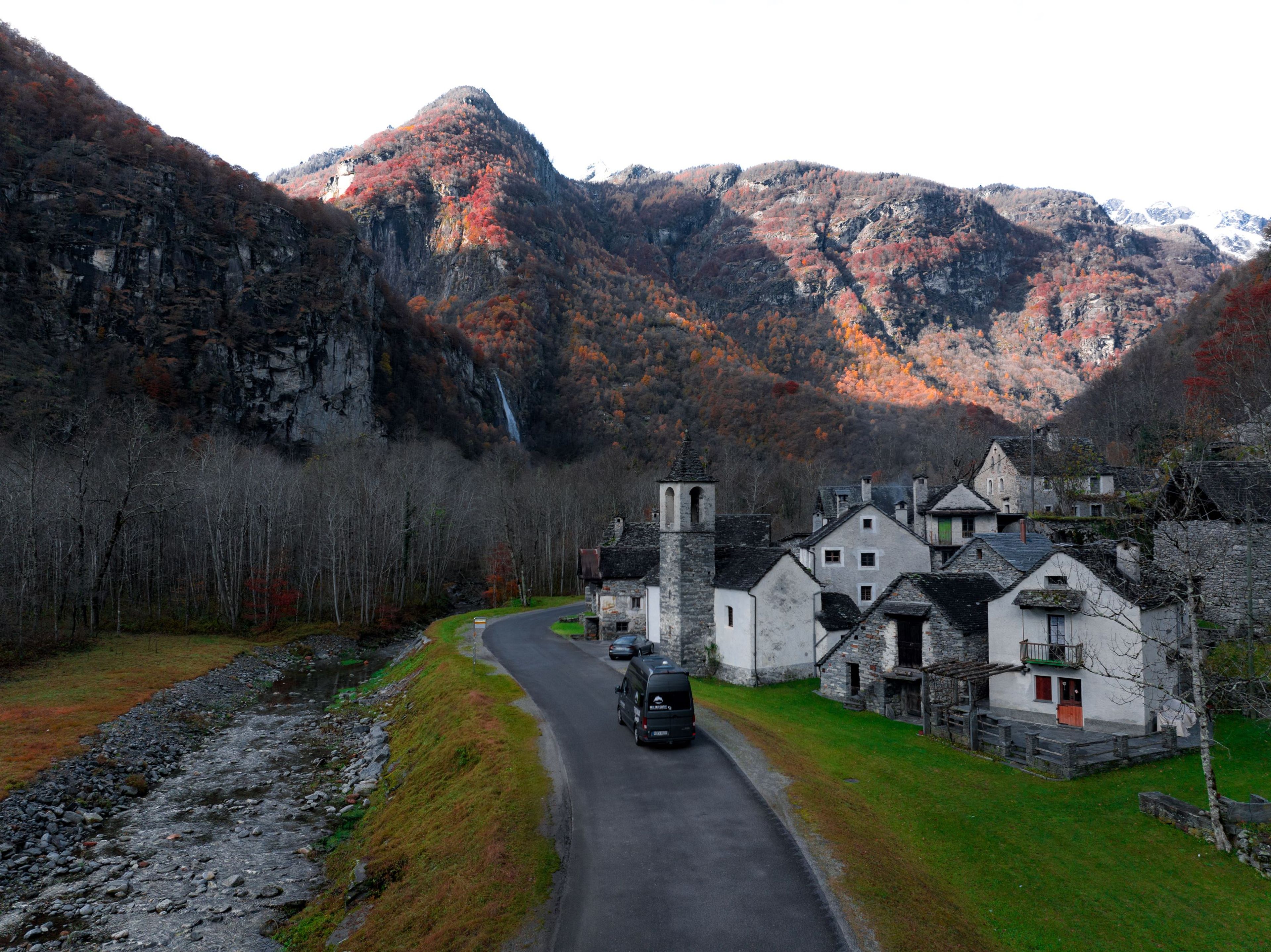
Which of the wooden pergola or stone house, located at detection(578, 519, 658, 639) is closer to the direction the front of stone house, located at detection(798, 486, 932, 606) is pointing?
the wooden pergola

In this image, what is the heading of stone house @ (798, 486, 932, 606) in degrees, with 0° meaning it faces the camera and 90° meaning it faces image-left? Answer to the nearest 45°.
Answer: approximately 0°

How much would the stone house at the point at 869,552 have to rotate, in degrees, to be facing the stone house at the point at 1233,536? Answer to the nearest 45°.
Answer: approximately 45° to its left

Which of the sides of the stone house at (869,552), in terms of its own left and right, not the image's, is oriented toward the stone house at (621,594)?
right

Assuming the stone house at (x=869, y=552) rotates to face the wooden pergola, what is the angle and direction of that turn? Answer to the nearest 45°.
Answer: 0° — it already faces it

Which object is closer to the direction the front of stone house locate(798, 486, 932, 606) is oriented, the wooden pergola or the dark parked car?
the wooden pergola

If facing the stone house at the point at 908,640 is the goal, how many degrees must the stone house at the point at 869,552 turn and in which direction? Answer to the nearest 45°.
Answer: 0° — it already faces it
